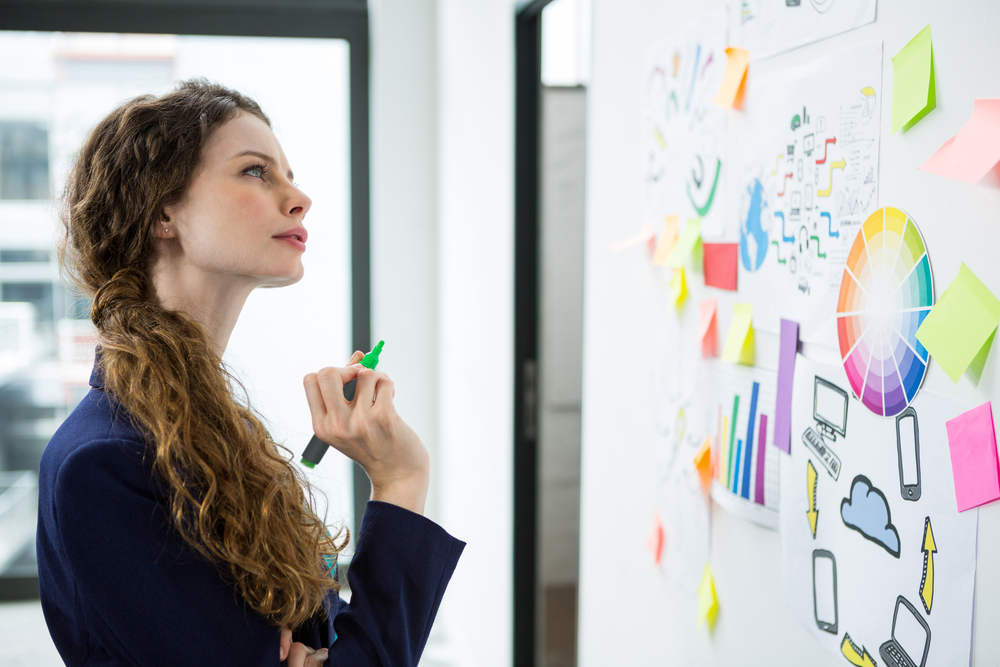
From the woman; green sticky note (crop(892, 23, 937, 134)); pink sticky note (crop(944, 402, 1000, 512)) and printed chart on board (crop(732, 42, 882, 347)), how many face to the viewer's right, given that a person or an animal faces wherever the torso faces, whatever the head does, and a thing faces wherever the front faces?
1

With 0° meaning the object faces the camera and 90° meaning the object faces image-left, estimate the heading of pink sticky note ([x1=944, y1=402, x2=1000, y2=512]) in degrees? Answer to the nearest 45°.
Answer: approximately 45°

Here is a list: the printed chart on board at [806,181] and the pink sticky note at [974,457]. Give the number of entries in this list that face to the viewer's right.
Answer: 0

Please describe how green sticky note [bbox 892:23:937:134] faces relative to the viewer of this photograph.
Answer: facing the viewer and to the left of the viewer

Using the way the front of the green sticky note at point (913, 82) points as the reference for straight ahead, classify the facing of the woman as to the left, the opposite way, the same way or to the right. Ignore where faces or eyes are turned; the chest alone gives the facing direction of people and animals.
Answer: the opposite way

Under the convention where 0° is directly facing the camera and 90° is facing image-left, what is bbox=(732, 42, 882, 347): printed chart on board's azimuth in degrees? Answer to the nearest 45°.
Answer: approximately 45°

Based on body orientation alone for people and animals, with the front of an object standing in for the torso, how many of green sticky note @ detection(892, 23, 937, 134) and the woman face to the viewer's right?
1

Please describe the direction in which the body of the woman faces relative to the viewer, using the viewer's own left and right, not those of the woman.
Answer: facing to the right of the viewer

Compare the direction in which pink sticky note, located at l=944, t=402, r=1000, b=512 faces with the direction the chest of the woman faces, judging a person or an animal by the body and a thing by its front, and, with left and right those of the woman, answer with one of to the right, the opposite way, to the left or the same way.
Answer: the opposite way

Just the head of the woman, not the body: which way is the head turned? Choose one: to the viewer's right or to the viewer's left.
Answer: to the viewer's right

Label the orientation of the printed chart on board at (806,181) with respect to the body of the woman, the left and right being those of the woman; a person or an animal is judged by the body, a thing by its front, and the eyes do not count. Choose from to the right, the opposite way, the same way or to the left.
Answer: the opposite way

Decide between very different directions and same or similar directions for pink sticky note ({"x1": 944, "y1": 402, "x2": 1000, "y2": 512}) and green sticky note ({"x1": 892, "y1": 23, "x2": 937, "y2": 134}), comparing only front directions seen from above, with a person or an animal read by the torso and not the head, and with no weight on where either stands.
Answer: same or similar directions

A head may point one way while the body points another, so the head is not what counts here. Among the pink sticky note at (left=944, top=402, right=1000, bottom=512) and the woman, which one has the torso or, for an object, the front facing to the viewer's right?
the woman

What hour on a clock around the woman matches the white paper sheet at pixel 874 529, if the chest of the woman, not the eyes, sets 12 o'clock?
The white paper sheet is roughly at 1 o'clock from the woman.
